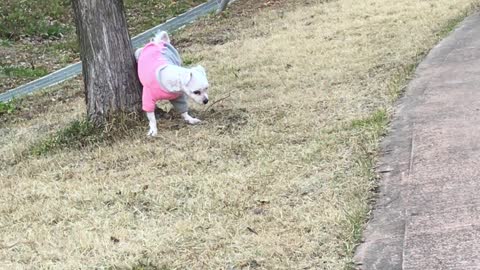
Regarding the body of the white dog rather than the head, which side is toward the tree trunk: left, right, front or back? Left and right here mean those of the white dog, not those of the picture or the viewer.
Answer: back

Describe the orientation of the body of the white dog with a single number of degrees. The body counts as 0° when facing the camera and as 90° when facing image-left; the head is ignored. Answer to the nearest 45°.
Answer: approximately 315°
